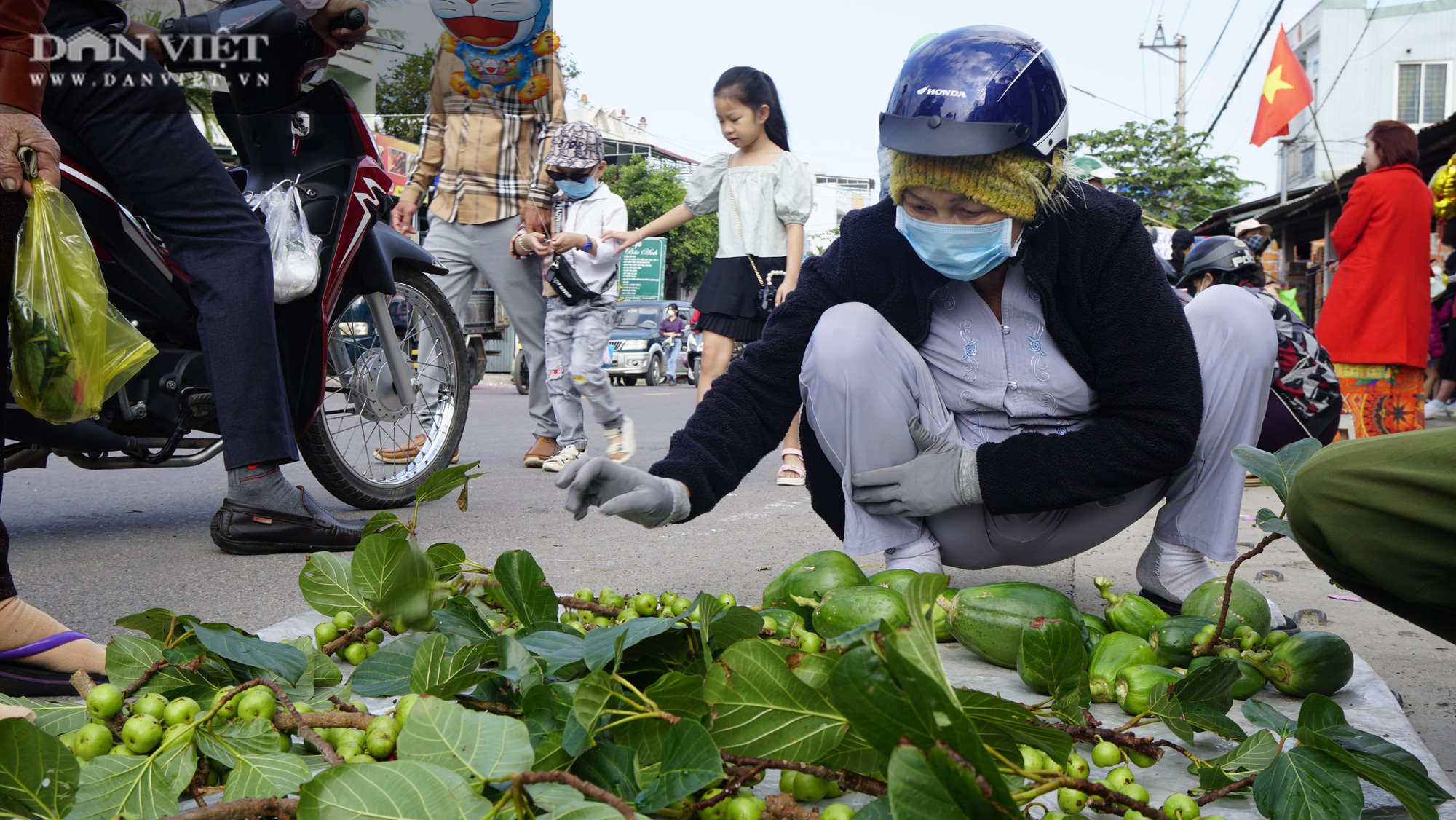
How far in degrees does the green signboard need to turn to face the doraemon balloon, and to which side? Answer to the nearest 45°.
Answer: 0° — it already faces it

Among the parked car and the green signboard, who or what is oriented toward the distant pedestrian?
the green signboard

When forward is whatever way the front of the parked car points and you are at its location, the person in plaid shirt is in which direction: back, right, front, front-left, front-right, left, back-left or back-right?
front-left

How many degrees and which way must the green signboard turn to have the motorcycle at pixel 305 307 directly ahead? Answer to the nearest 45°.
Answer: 0° — it already faces it

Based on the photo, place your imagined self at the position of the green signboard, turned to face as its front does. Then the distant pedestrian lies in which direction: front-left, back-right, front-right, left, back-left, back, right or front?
front

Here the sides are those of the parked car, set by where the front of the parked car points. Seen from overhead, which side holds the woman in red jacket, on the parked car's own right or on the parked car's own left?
on the parked car's own left

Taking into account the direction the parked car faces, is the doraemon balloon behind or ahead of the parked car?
ahead

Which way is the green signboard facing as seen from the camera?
toward the camera

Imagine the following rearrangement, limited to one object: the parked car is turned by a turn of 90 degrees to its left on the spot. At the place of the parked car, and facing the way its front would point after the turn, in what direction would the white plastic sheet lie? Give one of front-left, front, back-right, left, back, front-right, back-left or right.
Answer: front-right

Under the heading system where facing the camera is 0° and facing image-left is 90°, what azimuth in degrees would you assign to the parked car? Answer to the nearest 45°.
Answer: approximately 45°

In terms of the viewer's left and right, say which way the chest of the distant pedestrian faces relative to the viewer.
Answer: facing the viewer

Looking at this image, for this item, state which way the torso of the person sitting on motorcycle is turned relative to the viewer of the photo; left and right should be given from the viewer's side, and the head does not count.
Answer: facing to the right of the viewer

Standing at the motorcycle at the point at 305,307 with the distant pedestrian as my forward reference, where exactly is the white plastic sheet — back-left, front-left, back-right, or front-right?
back-right
